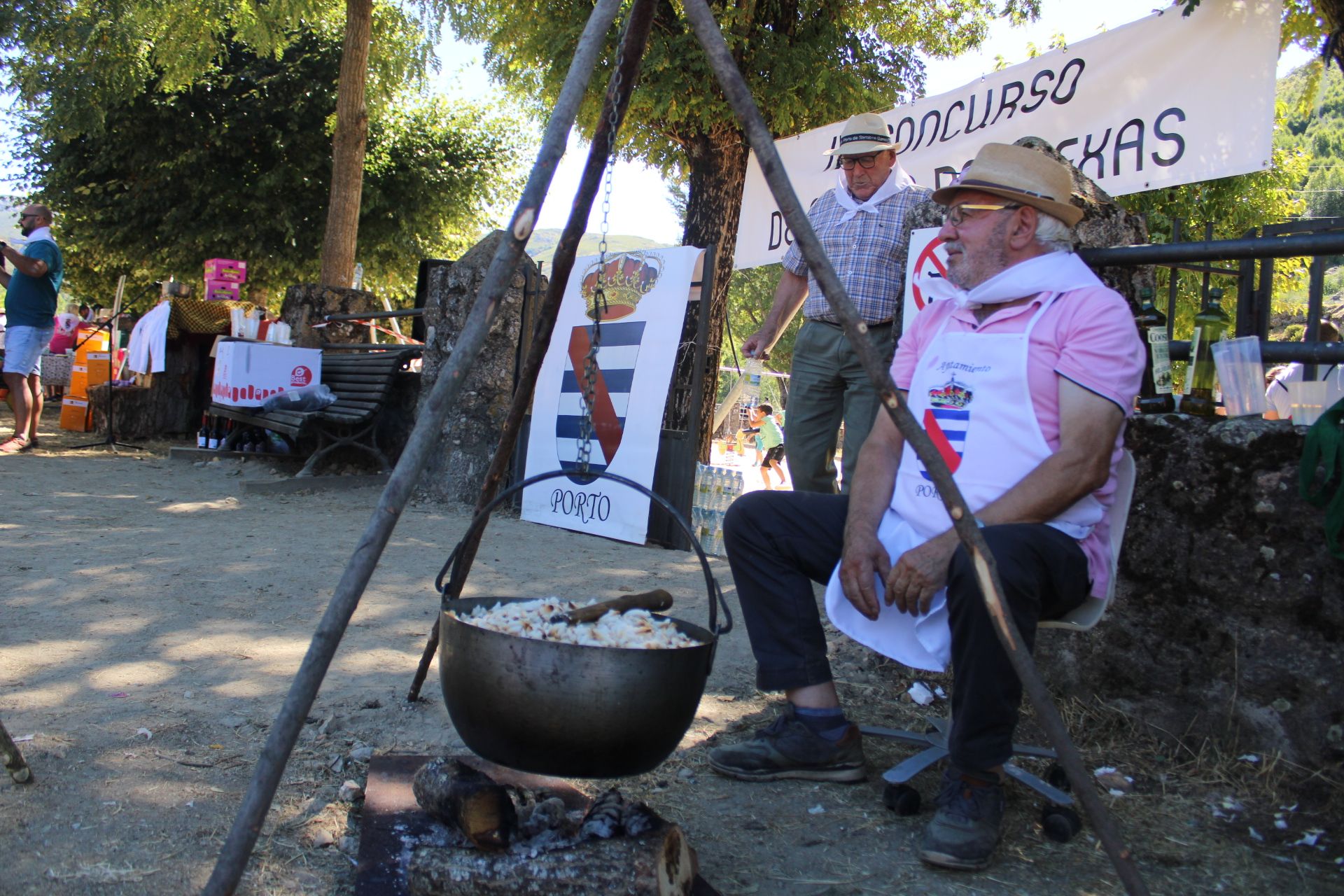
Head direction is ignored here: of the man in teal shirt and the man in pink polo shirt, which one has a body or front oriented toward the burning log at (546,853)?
the man in pink polo shirt

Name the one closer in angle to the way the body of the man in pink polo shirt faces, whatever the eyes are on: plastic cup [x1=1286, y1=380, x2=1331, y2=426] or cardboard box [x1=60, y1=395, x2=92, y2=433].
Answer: the cardboard box

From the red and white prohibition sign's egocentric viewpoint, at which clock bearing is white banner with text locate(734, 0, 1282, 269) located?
The white banner with text is roughly at 7 o'clock from the red and white prohibition sign.

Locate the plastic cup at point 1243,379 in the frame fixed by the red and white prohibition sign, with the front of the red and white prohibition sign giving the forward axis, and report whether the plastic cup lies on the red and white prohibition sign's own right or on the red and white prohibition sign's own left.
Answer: on the red and white prohibition sign's own left

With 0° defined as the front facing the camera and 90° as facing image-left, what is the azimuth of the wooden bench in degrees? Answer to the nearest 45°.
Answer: approximately 45°

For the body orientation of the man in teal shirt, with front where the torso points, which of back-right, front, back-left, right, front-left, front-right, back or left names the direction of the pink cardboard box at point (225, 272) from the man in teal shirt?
back-right

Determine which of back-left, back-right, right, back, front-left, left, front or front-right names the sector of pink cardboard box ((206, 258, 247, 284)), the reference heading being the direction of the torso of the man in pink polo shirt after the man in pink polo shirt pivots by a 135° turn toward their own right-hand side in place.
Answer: front-left

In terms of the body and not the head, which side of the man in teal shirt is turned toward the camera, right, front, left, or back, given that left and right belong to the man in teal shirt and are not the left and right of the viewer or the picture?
left

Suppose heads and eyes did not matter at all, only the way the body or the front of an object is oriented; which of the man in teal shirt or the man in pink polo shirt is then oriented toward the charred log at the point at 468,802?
the man in pink polo shirt

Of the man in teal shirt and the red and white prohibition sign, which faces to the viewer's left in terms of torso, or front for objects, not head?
the man in teal shirt

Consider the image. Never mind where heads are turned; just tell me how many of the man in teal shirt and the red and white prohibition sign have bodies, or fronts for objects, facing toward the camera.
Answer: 1
